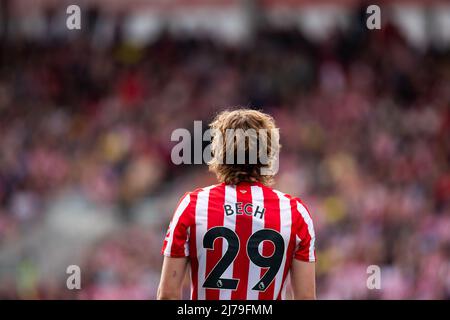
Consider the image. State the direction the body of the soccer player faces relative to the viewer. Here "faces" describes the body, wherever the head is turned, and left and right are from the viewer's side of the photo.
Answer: facing away from the viewer

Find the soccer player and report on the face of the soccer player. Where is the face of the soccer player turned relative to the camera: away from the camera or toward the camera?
away from the camera
